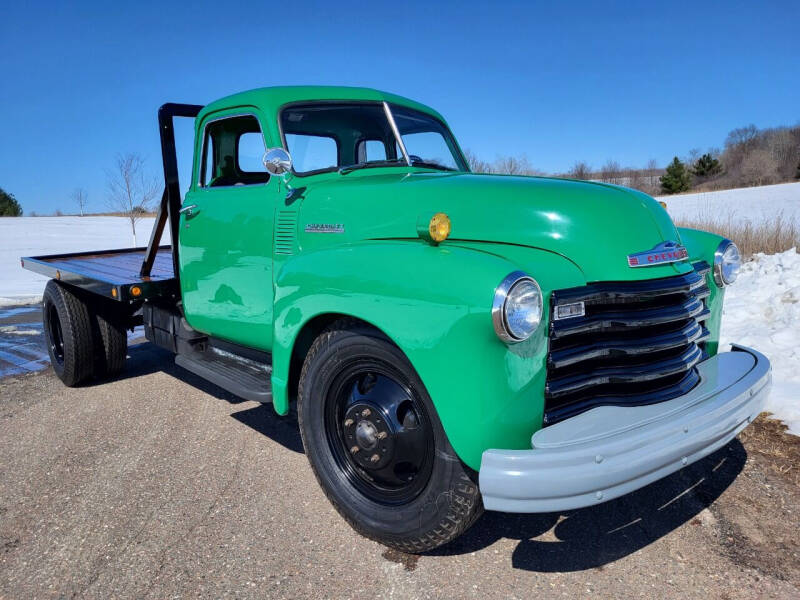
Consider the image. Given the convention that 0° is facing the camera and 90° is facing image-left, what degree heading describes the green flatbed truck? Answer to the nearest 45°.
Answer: approximately 315°

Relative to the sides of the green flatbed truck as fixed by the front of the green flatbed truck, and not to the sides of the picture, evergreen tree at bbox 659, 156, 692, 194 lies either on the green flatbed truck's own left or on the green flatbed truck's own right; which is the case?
on the green flatbed truck's own left

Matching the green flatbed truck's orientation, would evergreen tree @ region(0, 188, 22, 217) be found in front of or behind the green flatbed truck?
behind
